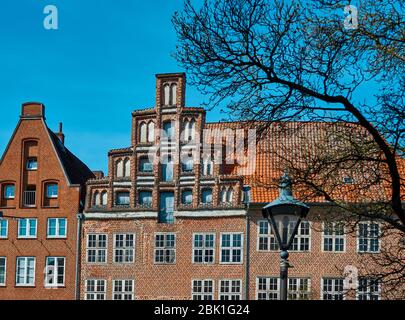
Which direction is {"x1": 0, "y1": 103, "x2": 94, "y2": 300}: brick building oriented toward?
toward the camera

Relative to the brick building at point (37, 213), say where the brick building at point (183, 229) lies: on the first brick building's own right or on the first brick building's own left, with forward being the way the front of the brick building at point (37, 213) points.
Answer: on the first brick building's own left

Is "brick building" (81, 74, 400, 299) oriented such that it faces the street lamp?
yes

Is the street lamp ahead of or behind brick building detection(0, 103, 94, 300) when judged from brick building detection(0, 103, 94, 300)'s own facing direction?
ahead

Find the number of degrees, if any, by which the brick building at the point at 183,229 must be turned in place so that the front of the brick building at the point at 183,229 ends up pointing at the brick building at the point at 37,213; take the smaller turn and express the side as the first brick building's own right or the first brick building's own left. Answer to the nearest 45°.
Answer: approximately 90° to the first brick building's own right

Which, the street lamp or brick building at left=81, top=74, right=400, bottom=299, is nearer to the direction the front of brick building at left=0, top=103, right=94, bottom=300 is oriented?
the street lamp

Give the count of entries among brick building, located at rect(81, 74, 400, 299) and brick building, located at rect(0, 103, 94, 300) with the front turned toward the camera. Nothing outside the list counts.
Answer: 2

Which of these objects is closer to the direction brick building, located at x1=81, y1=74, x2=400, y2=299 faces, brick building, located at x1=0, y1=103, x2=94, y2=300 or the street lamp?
the street lamp

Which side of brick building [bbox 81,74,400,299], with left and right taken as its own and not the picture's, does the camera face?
front
